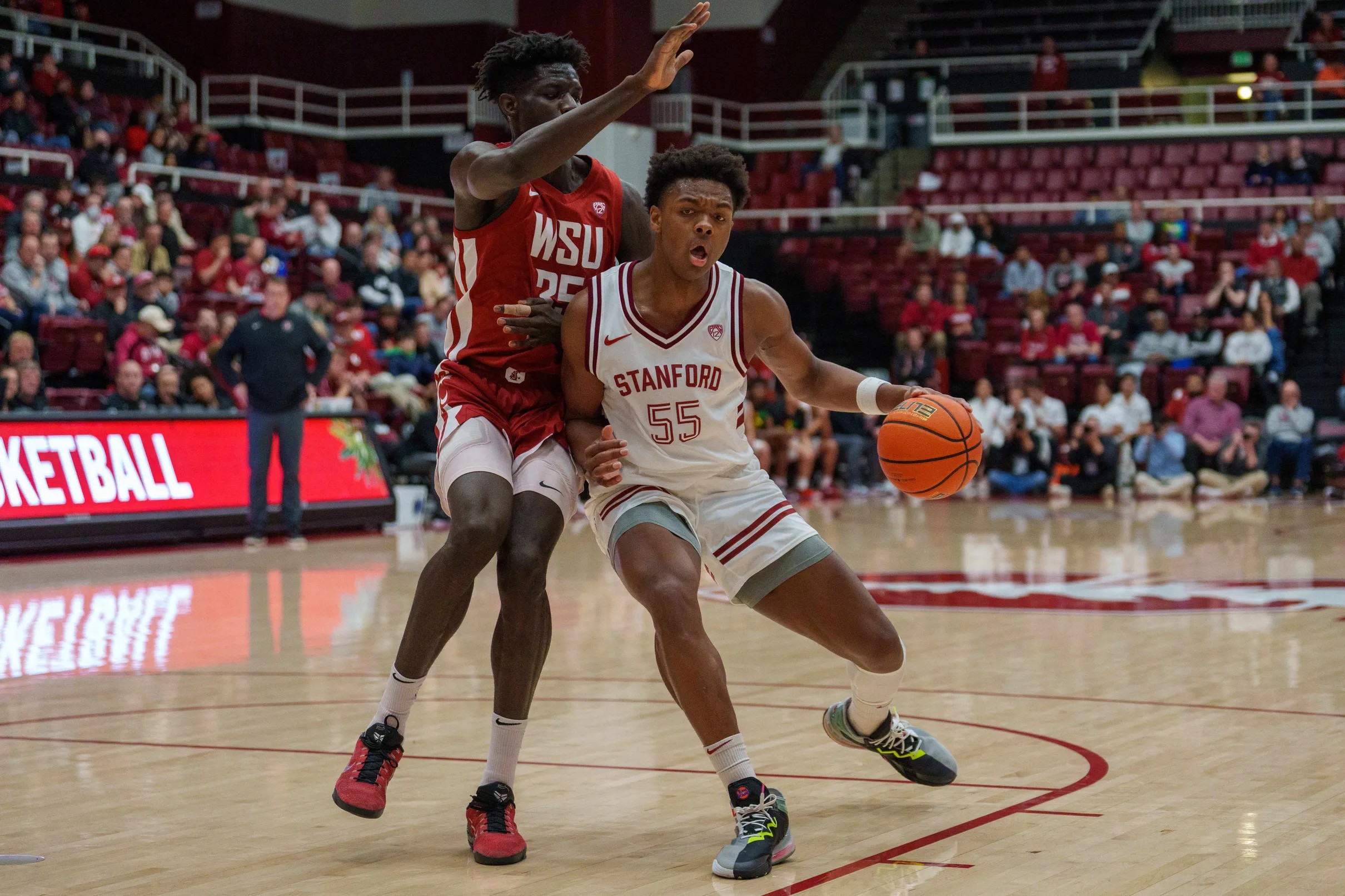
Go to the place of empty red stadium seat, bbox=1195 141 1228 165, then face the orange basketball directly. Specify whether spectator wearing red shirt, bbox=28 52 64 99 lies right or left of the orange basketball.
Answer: right

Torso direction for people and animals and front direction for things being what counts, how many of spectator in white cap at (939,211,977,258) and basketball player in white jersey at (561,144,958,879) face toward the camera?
2

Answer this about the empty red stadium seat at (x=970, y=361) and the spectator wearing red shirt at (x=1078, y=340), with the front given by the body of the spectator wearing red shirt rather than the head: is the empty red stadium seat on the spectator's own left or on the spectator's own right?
on the spectator's own right

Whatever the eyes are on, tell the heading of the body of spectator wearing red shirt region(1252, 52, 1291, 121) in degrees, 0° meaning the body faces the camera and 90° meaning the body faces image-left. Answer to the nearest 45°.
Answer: approximately 0°

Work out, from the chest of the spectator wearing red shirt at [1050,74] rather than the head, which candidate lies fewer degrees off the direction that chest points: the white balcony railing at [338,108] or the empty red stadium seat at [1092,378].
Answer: the empty red stadium seat

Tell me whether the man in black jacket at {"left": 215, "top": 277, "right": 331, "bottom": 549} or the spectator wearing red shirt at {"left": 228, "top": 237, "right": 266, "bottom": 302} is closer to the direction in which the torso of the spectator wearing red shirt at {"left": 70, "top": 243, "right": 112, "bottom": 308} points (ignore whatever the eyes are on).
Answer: the man in black jacket

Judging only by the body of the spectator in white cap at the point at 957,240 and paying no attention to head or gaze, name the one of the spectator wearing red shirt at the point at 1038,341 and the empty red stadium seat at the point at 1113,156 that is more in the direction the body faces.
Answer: the spectator wearing red shirt

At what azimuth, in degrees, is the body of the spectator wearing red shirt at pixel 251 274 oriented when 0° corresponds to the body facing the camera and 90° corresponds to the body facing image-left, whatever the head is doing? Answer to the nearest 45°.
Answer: approximately 315°

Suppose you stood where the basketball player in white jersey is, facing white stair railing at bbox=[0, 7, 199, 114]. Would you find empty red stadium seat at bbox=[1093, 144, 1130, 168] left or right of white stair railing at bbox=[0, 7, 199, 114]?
right
